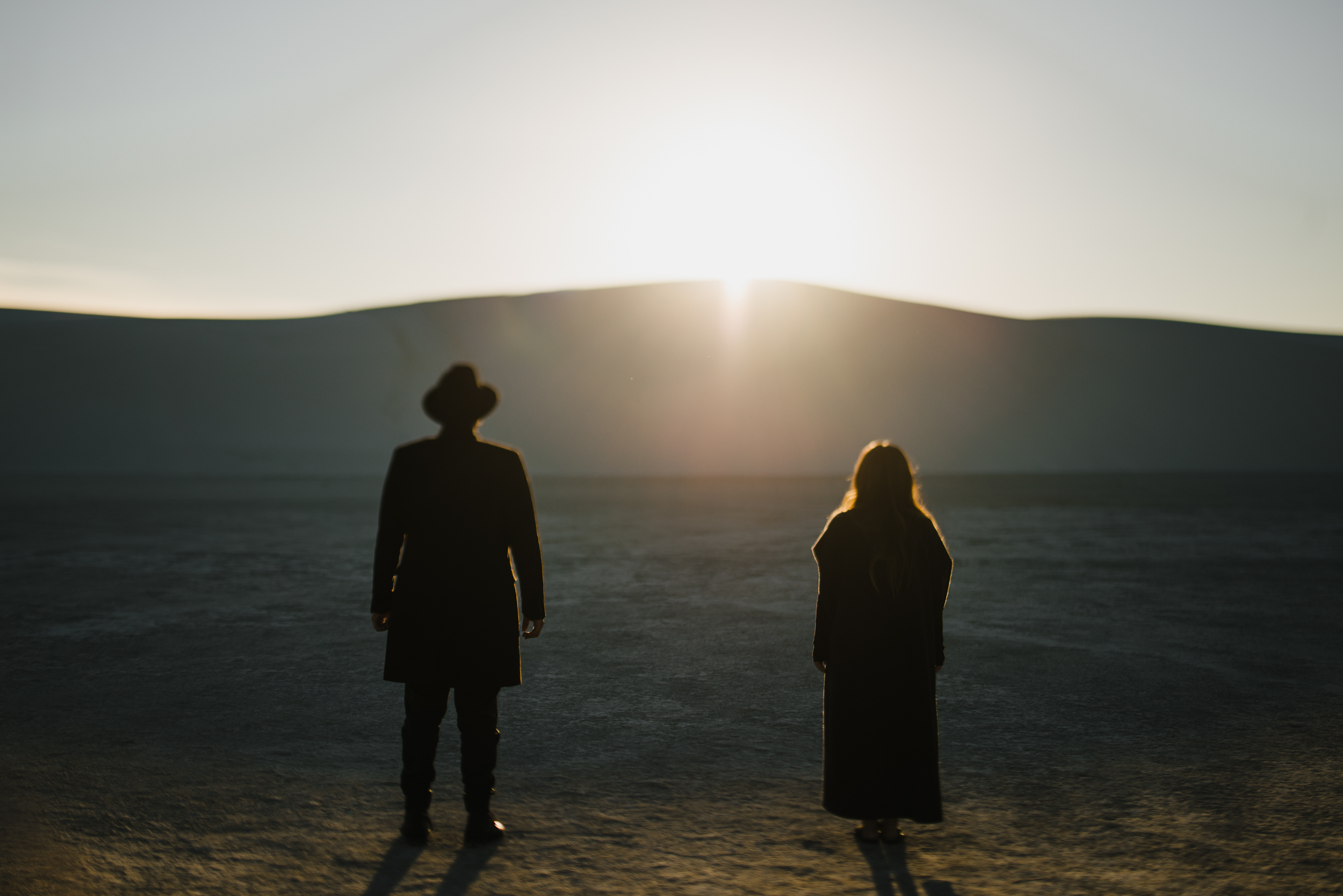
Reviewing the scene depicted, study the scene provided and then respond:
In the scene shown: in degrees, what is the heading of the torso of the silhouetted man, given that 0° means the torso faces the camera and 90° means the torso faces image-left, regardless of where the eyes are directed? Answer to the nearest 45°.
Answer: approximately 180°

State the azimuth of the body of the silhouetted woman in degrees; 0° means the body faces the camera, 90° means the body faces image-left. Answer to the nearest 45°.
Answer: approximately 180°

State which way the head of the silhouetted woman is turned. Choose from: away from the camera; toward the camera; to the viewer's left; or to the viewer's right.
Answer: away from the camera
